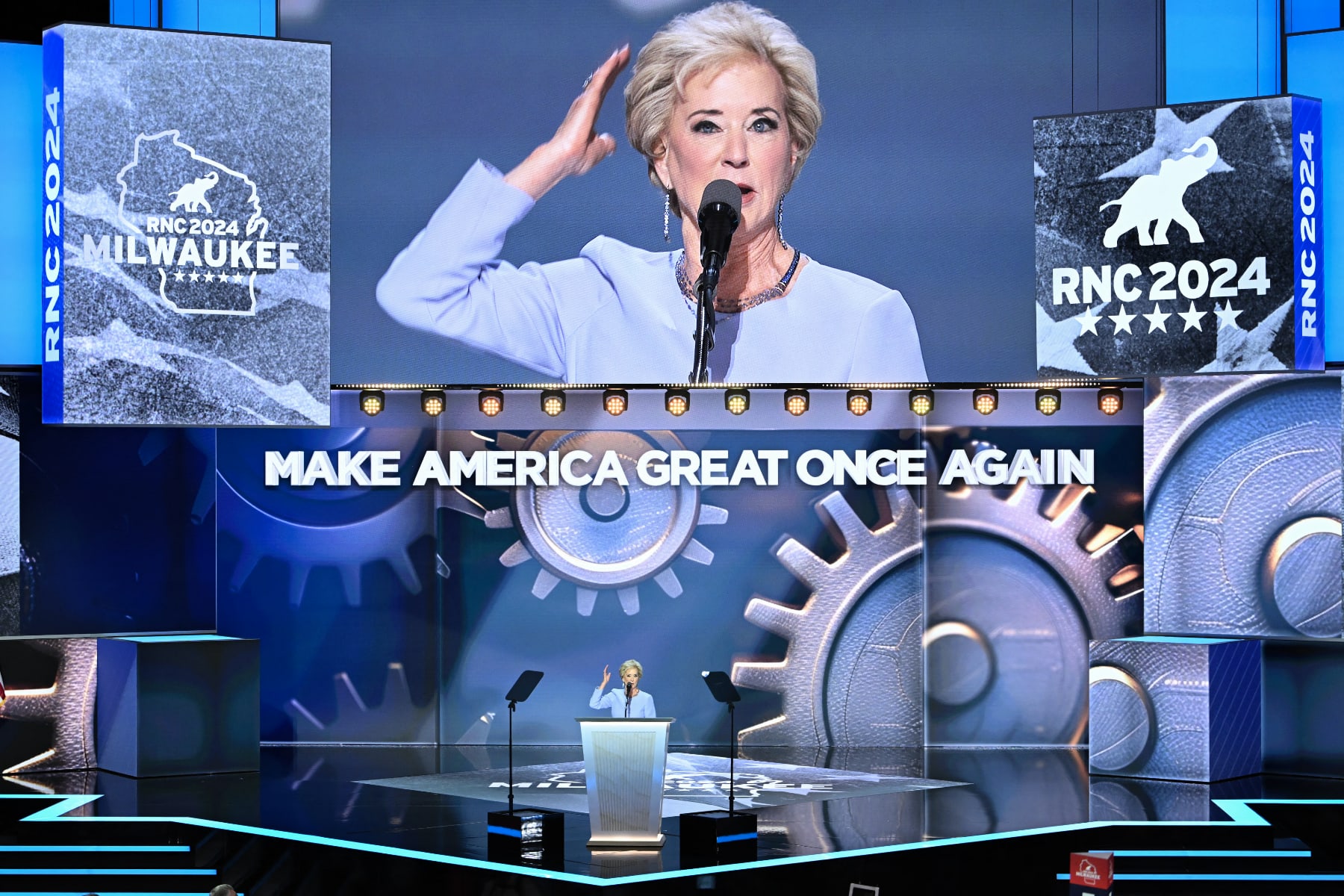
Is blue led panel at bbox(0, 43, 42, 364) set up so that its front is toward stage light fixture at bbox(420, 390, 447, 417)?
no

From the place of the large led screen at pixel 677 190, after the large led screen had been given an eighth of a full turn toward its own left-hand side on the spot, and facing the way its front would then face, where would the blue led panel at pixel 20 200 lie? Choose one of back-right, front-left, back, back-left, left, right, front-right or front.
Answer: back-right

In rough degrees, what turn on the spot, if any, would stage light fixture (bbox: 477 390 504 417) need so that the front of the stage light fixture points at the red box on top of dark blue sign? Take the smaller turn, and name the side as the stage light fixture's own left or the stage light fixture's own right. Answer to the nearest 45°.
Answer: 0° — it already faces it

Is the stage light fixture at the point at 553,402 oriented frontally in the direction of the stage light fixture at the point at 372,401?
no

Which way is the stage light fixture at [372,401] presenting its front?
toward the camera

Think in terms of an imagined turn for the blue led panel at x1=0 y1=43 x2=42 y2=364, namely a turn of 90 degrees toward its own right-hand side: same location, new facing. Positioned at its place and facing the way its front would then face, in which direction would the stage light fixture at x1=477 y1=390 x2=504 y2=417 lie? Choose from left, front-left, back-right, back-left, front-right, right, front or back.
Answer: back

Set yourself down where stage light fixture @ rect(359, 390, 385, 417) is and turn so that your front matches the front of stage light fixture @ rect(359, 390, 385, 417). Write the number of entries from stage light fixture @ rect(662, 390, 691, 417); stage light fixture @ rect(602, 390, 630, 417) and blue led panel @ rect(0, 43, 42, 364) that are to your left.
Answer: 2

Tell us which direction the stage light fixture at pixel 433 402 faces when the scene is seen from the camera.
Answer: facing the viewer

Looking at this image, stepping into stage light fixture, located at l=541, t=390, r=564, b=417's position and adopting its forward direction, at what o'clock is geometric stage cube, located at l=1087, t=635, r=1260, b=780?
The geometric stage cube is roughly at 10 o'clock from the stage light fixture.

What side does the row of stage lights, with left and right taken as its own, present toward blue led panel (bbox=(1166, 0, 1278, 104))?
left

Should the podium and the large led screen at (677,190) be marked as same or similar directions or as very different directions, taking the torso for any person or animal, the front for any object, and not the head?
same or similar directions

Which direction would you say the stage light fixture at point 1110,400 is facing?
toward the camera

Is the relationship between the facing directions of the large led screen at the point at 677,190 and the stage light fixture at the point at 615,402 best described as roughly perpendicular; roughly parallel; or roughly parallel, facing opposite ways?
roughly parallel

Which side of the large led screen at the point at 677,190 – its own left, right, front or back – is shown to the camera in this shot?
front

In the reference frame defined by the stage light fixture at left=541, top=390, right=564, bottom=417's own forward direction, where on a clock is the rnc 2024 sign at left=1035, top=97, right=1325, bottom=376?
The rnc 2024 sign is roughly at 10 o'clock from the stage light fixture.

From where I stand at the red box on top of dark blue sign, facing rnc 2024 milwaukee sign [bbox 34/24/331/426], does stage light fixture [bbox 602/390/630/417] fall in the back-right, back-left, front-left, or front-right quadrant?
front-right

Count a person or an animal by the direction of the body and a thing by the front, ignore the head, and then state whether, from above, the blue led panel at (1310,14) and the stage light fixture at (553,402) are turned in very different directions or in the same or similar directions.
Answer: same or similar directions

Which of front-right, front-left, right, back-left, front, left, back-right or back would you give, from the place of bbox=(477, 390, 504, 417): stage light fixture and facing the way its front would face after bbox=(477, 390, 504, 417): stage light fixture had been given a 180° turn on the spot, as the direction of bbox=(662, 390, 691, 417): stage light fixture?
right
